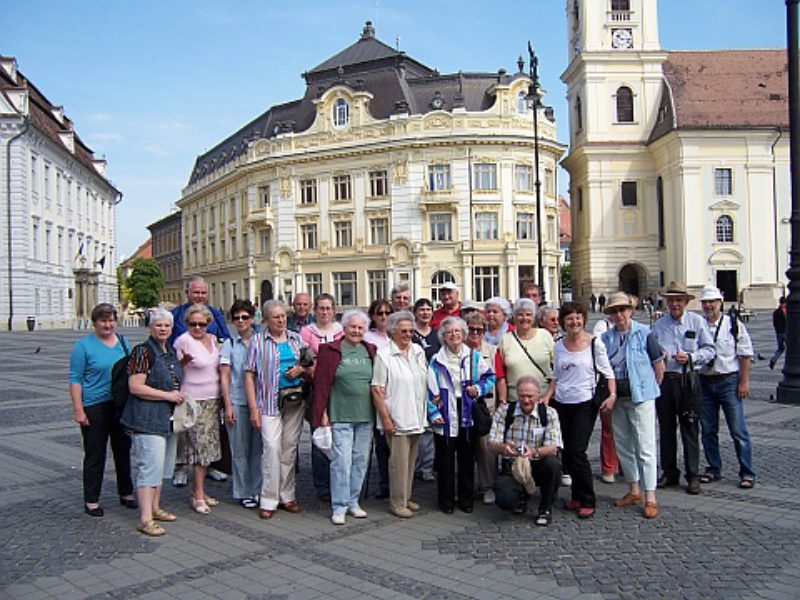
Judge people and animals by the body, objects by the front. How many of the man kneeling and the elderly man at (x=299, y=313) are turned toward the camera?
2

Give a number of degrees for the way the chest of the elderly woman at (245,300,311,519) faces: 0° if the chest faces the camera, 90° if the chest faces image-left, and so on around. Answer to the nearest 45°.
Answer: approximately 315°

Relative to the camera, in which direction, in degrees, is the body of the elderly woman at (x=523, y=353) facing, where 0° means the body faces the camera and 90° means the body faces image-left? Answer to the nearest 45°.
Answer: approximately 0°

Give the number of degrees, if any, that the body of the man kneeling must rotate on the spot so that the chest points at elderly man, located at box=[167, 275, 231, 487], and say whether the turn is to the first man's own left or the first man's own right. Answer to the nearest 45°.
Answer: approximately 90° to the first man's own right

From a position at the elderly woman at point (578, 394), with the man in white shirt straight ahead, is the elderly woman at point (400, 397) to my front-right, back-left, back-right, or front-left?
back-left

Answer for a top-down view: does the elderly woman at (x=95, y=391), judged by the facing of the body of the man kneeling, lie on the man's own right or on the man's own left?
on the man's own right

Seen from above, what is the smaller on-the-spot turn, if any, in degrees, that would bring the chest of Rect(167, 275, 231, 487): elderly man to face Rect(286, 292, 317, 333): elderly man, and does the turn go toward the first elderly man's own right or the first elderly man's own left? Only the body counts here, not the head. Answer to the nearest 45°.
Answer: approximately 90° to the first elderly man's own left

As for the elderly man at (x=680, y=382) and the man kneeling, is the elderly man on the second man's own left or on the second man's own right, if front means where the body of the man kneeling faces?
on the second man's own left

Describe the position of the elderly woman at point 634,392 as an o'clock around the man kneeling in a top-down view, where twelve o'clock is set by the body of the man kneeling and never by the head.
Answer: The elderly woman is roughly at 8 o'clock from the man kneeling.
